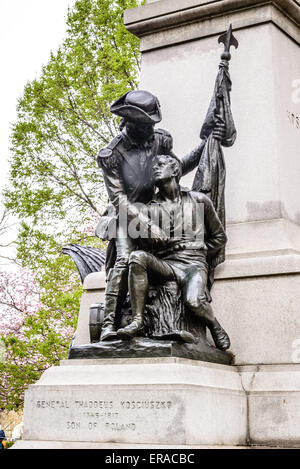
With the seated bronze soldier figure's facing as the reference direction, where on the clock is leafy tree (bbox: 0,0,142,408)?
The leafy tree is roughly at 4 o'clock from the seated bronze soldier figure.

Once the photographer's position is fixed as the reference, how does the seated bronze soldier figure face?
facing the viewer and to the left of the viewer

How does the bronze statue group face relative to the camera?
toward the camera

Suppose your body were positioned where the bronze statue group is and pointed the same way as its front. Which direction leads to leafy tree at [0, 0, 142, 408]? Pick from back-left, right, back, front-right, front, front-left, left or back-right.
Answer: back
